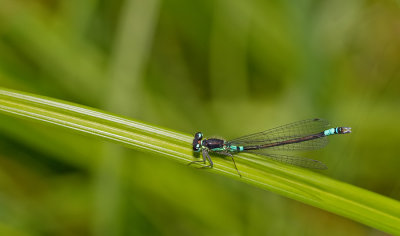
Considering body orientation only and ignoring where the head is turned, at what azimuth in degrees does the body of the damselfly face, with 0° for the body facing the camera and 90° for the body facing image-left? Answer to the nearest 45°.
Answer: approximately 90°
